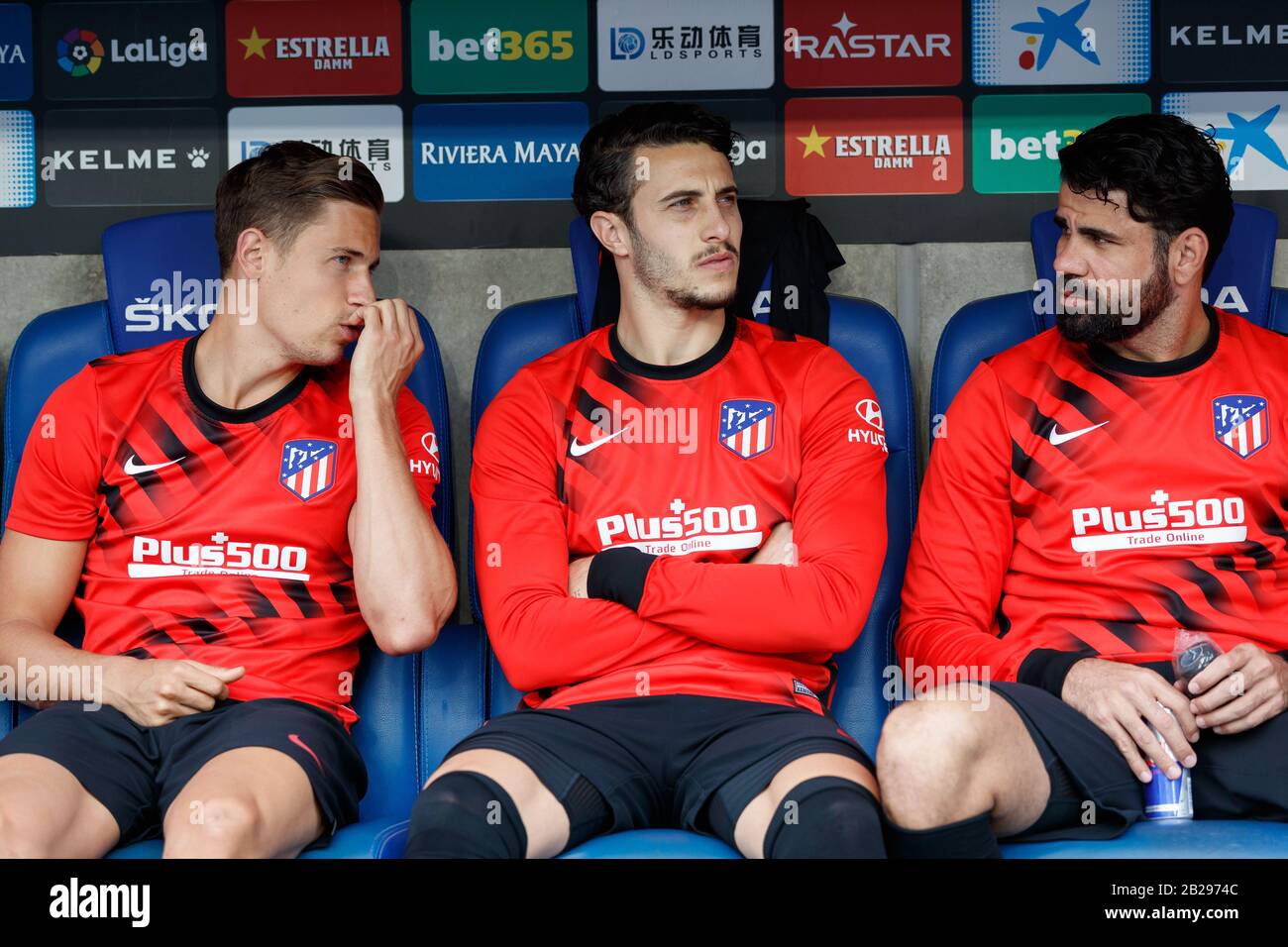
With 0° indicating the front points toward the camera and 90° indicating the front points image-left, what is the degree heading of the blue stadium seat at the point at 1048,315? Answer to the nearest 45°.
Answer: approximately 0°

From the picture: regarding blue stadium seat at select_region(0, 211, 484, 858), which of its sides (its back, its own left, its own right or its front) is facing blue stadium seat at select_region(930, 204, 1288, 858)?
left

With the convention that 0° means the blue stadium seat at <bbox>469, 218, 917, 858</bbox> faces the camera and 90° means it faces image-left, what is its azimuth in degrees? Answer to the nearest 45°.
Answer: approximately 0°

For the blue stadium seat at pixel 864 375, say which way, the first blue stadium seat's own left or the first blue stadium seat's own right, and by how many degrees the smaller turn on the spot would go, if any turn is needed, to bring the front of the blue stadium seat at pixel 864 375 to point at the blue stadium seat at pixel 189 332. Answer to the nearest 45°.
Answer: approximately 90° to the first blue stadium seat's own right

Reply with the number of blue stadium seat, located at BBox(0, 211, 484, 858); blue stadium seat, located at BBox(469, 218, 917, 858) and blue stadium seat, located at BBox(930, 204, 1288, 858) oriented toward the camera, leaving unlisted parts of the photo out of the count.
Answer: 3

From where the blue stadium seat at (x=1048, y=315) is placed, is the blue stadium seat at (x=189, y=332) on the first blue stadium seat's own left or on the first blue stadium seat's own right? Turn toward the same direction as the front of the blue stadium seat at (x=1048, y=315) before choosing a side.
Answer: on the first blue stadium seat's own right
